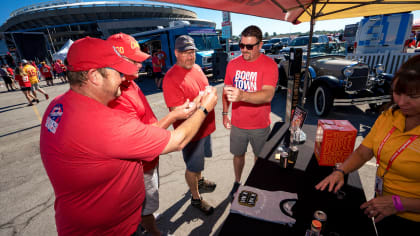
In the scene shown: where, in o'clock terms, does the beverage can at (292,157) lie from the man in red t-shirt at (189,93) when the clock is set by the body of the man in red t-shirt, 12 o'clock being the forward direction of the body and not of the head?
The beverage can is roughly at 12 o'clock from the man in red t-shirt.

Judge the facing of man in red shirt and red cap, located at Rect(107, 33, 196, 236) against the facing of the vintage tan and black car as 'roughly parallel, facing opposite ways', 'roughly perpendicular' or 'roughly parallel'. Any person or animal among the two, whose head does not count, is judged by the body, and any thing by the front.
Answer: roughly perpendicular

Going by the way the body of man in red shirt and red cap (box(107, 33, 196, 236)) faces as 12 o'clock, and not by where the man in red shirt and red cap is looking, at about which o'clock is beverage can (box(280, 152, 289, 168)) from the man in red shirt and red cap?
The beverage can is roughly at 1 o'clock from the man in red shirt and red cap.

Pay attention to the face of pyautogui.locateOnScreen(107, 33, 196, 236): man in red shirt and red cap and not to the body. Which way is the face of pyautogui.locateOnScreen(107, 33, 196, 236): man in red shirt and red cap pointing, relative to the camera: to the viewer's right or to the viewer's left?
to the viewer's right

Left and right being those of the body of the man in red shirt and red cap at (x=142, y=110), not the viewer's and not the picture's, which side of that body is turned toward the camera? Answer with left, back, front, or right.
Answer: right

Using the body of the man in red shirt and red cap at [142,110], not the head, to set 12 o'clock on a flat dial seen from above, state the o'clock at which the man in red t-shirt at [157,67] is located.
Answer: The man in red t-shirt is roughly at 9 o'clock from the man in red shirt and red cap.

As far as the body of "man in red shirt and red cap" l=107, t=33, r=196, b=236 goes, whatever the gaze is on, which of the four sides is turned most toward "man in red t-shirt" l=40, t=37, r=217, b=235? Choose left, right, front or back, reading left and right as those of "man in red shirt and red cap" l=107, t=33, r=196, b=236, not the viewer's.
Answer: right

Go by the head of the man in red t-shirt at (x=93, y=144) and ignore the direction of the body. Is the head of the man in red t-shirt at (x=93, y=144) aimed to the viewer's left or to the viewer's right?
to the viewer's right

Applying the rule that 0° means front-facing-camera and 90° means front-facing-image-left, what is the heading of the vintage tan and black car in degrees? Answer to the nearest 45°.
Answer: approximately 315°
